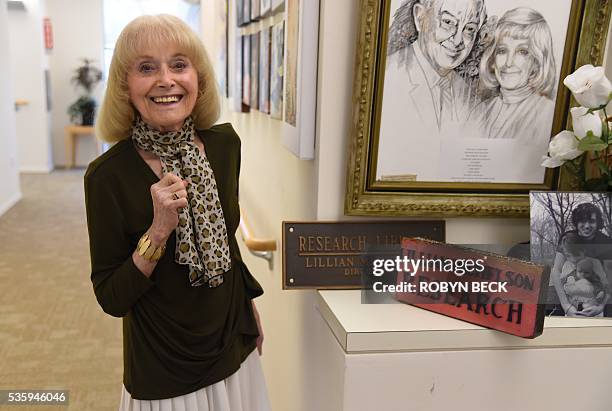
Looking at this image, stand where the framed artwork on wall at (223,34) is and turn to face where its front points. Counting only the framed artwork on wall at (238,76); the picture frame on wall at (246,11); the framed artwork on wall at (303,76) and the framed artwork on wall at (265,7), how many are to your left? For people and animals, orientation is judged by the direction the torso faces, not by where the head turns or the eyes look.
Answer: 4

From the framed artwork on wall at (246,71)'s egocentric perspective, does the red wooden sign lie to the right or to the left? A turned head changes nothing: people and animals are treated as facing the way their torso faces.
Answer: on its left

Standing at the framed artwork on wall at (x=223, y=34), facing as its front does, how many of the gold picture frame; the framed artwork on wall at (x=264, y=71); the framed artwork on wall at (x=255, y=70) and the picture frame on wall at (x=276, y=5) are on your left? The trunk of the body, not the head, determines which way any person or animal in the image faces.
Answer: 4

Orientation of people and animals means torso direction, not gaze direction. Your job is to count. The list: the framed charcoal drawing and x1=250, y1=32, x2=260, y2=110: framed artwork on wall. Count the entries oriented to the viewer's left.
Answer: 1

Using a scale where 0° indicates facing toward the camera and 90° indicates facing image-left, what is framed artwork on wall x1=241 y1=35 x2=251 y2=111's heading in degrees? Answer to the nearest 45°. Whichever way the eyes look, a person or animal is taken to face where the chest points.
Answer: approximately 90°

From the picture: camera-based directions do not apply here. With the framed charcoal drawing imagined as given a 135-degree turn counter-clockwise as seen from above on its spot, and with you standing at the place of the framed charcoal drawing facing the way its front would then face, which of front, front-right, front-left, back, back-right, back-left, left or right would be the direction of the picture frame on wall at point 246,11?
left

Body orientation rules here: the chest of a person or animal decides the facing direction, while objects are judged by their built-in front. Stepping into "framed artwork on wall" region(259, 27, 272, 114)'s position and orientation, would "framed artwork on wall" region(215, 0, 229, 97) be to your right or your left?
on your right

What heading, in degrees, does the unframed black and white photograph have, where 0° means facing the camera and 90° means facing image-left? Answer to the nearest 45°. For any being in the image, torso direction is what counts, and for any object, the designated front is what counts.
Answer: approximately 0°

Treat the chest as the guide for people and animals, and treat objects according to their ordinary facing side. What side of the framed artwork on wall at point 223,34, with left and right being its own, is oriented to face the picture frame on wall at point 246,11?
left

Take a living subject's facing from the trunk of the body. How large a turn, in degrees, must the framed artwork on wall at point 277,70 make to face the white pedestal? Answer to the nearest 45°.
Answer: approximately 135° to its left

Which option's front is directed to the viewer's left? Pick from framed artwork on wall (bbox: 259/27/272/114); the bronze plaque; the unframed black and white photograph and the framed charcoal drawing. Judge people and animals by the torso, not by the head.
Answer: the framed artwork on wall

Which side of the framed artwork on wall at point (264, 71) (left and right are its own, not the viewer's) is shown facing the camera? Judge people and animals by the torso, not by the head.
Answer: left

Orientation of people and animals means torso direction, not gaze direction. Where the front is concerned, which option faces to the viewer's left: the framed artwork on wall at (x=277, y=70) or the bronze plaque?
the framed artwork on wall

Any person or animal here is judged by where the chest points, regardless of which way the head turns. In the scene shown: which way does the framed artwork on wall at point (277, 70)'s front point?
to the viewer's left

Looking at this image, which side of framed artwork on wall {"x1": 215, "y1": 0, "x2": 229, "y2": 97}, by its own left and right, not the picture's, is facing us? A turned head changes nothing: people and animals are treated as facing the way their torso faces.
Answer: left
